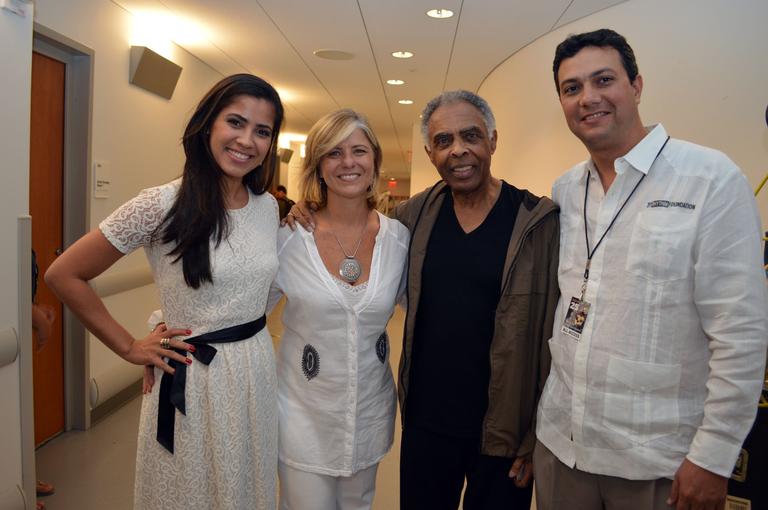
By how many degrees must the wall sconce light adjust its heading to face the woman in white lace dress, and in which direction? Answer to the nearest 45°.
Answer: approximately 45° to its right

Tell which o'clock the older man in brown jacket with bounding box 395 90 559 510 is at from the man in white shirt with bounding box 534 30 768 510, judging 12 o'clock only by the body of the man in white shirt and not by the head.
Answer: The older man in brown jacket is roughly at 2 o'clock from the man in white shirt.

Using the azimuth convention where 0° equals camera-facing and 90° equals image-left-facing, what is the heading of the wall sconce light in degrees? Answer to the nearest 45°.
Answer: approximately 315°

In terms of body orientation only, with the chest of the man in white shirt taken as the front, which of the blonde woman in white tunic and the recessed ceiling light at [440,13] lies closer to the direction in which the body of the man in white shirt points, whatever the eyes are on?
the blonde woman in white tunic

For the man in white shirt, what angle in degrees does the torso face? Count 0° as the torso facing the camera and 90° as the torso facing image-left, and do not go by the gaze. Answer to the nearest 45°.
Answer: approximately 45°

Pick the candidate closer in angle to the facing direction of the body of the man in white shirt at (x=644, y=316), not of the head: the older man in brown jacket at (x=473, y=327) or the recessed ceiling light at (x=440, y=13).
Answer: the older man in brown jacket

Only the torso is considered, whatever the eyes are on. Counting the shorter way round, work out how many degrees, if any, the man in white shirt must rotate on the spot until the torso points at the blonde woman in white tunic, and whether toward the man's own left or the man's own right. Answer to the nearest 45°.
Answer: approximately 45° to the man's own right

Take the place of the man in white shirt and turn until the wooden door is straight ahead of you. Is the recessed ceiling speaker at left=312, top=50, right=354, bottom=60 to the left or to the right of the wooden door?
right
